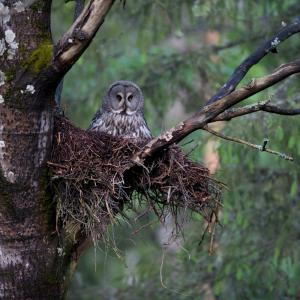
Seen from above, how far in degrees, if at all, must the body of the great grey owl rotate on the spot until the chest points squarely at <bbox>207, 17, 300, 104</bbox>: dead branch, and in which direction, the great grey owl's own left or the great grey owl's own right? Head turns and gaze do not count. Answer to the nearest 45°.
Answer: approximately 45° to the great grey owl's own left

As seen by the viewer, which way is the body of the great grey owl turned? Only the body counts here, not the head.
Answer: toward the camera

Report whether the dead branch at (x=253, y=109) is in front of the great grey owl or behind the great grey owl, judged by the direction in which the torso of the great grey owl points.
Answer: in front
